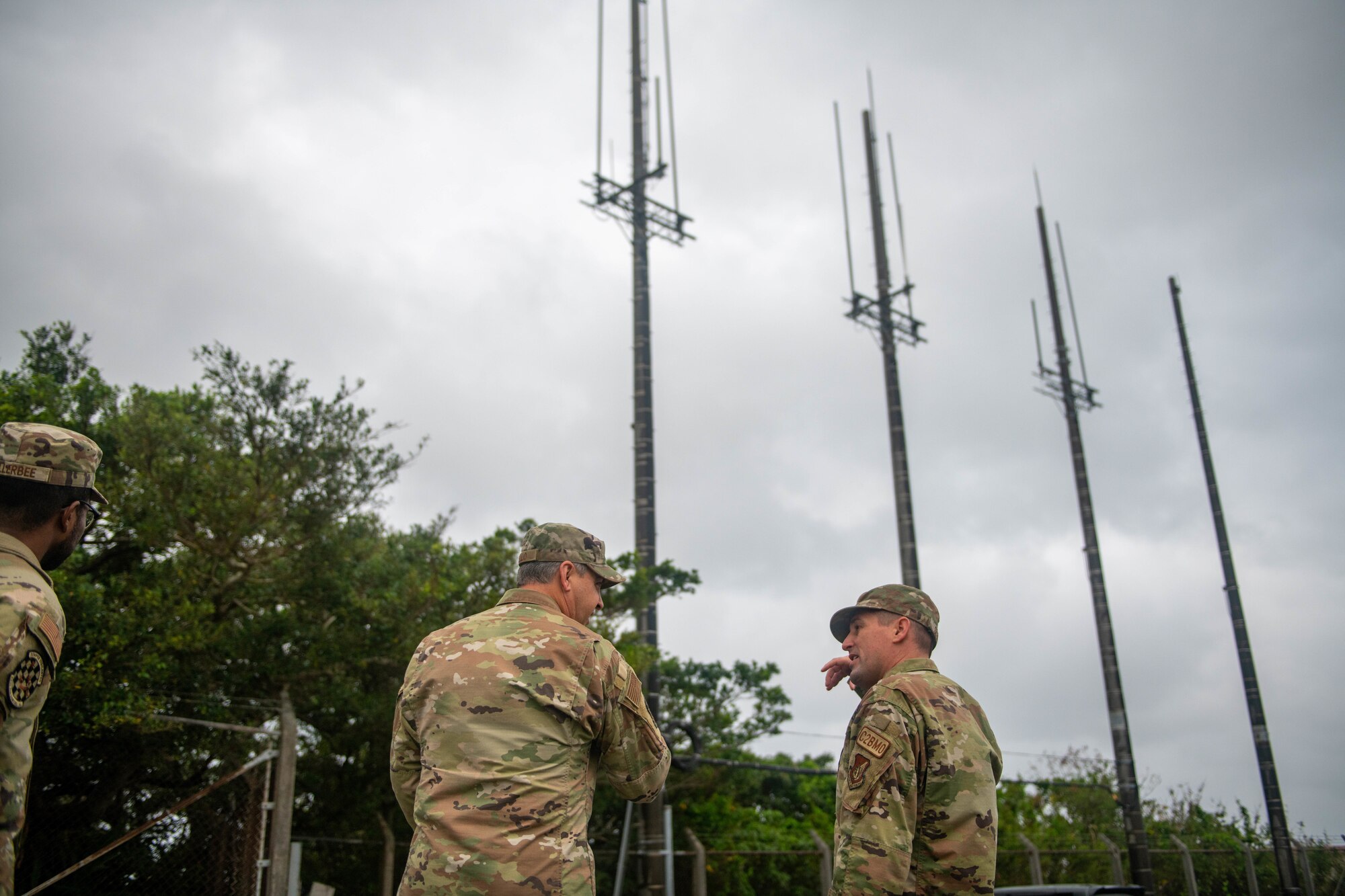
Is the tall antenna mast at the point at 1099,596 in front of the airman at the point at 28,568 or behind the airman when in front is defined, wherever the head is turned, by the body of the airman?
in front

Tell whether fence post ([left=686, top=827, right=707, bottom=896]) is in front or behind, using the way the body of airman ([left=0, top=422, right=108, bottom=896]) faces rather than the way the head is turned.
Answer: in front

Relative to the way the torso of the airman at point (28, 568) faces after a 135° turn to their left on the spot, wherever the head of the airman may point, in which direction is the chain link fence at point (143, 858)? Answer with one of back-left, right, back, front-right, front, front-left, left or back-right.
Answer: right

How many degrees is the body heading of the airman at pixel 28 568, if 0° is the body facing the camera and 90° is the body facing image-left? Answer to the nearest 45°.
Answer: approximately 225°

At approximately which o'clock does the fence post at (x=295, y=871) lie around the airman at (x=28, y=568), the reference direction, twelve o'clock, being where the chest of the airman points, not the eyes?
The fence post is roughly at 11 o'clock from the airman.

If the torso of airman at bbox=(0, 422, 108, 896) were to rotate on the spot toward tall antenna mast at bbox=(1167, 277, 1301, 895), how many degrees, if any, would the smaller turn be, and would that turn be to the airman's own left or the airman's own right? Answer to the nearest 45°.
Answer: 0° — they already face it
